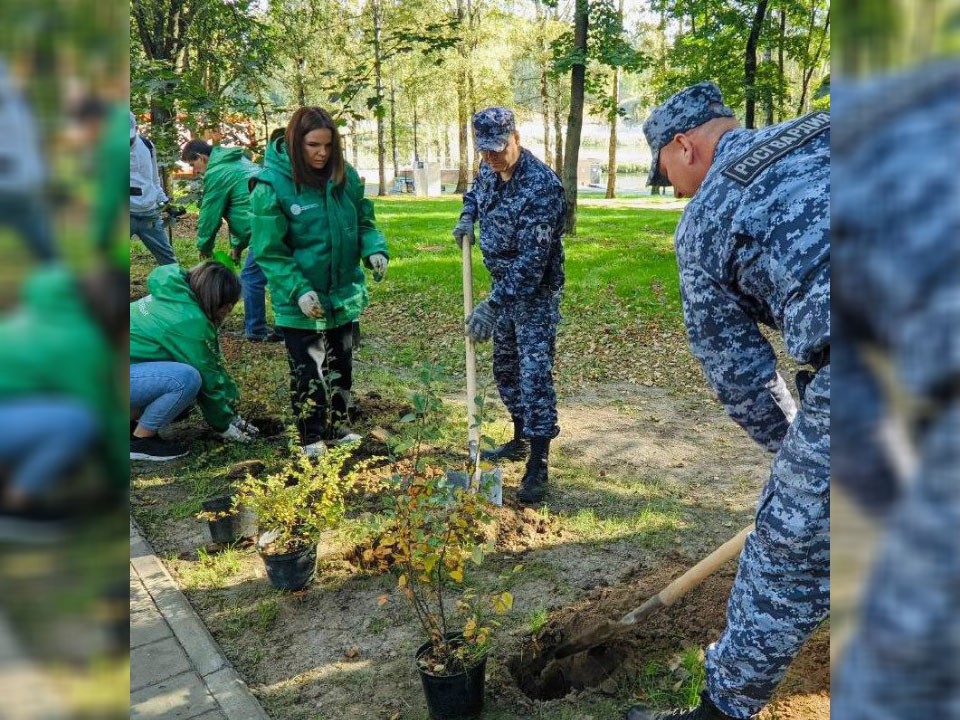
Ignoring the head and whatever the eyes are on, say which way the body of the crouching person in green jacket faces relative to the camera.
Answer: to the viewer's right

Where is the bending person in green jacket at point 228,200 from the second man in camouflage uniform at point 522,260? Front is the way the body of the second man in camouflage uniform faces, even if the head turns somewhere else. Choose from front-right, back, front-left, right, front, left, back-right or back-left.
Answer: right

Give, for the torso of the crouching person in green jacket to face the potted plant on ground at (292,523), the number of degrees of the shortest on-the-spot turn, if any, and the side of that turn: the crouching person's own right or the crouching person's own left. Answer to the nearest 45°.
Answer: approximately 90° to the crouching person's own right

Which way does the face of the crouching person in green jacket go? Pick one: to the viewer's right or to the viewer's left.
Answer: to the viewer's right

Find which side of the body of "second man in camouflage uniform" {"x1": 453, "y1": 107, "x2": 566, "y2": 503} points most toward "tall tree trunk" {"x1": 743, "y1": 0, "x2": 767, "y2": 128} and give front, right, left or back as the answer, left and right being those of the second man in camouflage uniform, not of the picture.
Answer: back

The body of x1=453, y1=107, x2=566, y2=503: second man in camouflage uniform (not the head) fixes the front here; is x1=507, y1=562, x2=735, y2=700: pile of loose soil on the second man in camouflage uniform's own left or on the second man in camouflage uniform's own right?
on the second man in camouflage uniform's own left

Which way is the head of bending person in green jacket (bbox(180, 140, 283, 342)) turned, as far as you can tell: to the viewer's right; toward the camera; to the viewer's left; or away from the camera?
to the viewer's left
